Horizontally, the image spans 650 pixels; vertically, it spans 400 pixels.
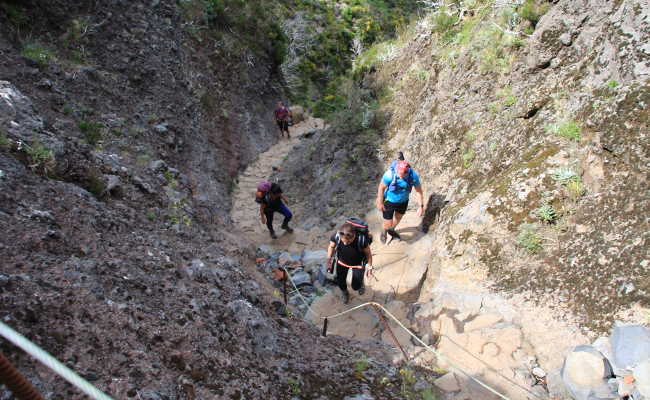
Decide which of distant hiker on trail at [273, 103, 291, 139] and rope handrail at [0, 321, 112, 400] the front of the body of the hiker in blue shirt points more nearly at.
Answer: the rope handrail

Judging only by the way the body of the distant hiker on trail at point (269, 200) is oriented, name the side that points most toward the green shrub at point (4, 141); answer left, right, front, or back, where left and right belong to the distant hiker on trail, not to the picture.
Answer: right

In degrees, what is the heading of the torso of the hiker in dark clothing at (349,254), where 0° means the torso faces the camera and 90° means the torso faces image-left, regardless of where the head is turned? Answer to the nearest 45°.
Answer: approximately 0°

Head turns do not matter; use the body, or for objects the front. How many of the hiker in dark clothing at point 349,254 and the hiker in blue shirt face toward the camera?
2

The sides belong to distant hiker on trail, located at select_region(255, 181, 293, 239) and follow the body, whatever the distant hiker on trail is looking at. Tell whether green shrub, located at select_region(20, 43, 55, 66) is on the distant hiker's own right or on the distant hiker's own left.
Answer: on the distant hiker's own right

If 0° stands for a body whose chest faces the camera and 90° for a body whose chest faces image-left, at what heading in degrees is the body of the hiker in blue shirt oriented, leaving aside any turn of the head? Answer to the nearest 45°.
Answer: approximately 0°
